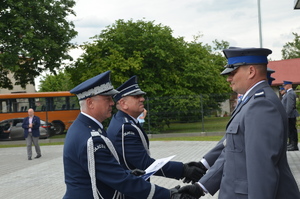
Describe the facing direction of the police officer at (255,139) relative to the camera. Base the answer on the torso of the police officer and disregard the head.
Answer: to the viewer's left

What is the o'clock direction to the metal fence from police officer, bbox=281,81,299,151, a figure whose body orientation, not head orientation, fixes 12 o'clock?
The metal fence is roughly at 2 o'clock from the police officer.

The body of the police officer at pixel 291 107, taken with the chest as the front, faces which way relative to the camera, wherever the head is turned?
to the viewer's left

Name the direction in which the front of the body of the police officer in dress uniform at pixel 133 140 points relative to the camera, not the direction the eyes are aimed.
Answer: to the viewer's right

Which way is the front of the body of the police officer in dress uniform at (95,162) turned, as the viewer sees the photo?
to the viewer's right

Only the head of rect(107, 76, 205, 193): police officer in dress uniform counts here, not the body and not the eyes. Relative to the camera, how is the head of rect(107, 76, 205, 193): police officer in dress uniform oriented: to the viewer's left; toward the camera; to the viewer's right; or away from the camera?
to the viewer's right
